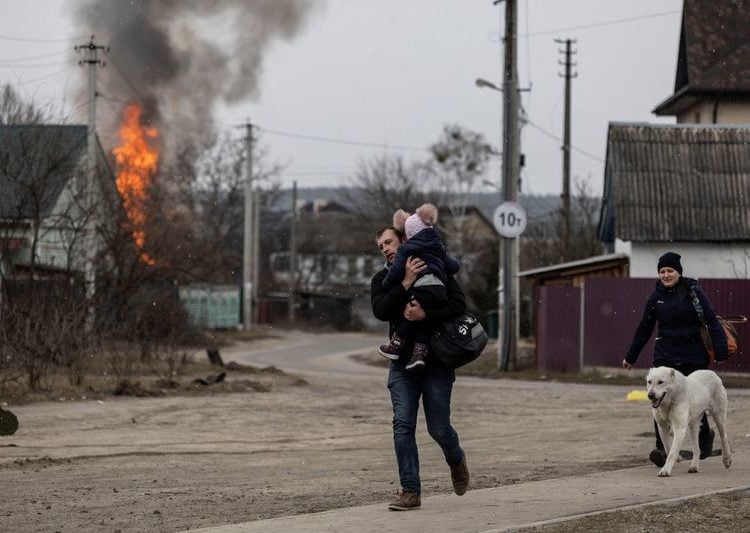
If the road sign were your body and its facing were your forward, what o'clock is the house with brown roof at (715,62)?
The house with brown roof is roughly at 7 o'clock from the road sign.

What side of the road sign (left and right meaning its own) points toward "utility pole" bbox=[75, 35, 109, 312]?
right

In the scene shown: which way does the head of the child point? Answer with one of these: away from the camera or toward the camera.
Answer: away from the camera

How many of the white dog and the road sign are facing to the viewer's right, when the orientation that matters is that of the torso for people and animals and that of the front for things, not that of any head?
0

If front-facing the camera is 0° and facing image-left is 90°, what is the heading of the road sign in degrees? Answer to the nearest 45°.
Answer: approximately 0°

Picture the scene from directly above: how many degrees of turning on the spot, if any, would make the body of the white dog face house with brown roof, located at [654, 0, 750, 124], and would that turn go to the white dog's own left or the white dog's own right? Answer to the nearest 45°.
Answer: approximately 135° to the white dog's own right

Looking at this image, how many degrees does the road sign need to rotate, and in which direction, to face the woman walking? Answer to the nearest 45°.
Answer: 0° — it already faces them

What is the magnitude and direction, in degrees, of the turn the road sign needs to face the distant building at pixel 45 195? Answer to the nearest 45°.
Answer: approximately 90° to its right

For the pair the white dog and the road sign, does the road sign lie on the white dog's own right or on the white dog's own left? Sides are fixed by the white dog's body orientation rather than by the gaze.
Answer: on the white dog's own right

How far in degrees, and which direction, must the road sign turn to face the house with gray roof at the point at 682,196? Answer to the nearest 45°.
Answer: approximately 135° to its left

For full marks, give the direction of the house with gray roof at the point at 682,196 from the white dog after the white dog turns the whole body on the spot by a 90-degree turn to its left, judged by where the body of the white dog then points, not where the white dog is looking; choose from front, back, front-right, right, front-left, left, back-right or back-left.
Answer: back-left

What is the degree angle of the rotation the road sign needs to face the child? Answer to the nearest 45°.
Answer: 0° — it already faces them

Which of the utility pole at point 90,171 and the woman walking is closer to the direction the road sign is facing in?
the woman walking
